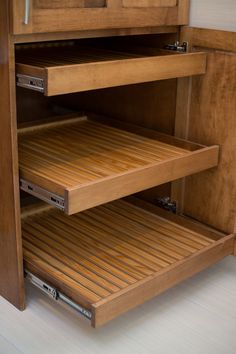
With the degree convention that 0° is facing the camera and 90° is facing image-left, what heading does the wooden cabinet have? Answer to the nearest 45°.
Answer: approximately 315°
